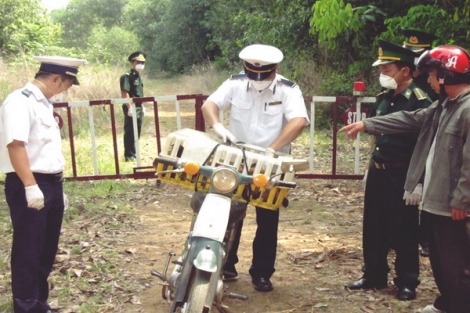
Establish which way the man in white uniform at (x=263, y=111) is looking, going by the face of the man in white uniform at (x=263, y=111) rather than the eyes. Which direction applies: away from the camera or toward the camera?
toward the camera

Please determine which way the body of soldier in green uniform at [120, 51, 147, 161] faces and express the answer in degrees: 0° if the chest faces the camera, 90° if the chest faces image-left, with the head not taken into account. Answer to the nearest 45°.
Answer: approximately 315°

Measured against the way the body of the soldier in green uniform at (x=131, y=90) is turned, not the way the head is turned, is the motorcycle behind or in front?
in front

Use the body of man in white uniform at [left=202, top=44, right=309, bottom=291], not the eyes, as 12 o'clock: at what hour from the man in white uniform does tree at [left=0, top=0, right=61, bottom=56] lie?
The tree is roughly at 5 o'clock from the man in white uniform.

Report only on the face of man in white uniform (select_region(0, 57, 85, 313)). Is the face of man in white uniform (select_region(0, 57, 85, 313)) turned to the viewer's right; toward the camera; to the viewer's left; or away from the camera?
to the viewer's right

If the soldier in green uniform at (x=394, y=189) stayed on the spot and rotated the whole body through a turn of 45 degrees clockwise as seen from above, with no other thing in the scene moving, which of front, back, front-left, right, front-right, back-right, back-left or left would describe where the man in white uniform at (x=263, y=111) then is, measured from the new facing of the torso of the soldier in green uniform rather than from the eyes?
front

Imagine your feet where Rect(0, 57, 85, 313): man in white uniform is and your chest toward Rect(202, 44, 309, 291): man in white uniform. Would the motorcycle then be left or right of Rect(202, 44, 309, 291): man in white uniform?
right

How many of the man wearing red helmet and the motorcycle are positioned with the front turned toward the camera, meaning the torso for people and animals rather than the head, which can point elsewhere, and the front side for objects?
1

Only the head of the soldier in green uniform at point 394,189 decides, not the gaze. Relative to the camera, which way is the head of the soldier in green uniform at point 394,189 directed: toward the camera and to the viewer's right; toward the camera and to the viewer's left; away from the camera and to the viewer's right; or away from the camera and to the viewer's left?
toward the camera and to the viewer's left

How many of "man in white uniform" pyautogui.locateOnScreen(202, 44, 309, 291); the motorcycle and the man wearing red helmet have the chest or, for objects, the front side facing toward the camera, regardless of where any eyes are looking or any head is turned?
2

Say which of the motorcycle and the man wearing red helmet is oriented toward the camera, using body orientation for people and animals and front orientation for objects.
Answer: the motorcycle

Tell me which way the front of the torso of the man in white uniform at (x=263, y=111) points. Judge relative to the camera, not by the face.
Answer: toward the camera

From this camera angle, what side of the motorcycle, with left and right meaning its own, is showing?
front

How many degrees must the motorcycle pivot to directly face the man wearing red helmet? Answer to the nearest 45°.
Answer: approximately 90° to its left

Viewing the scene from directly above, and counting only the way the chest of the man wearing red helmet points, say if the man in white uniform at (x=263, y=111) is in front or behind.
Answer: in front

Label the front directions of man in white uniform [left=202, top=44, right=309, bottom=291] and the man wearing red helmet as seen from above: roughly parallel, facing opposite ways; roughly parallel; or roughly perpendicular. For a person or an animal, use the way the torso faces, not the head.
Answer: roughly perpendicular

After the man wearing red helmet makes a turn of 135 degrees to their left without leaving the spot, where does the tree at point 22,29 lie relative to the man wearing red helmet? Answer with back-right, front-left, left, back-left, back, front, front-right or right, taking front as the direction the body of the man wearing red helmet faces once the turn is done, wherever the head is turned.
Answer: back

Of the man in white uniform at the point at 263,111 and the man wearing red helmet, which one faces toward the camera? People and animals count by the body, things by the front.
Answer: the man in white uniform

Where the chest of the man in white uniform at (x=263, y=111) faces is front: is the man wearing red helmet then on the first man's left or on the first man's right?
on the first man's left

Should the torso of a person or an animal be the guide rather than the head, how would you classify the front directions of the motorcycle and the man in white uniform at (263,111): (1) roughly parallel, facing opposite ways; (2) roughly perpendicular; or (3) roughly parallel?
roughly parallel

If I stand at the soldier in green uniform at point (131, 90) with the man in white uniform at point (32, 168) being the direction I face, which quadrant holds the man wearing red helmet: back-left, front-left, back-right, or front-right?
front-left
